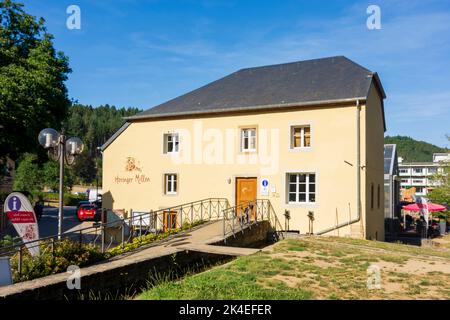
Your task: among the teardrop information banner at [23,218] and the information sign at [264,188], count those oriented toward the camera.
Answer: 2

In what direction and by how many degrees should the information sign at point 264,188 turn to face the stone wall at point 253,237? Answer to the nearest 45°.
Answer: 0° — it already faces it

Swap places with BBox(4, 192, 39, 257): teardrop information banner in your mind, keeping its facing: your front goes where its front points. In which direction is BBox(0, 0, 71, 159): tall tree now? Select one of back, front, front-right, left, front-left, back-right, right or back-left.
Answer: back

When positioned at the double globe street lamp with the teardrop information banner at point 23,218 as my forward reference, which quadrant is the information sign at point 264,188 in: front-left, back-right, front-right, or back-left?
back-left

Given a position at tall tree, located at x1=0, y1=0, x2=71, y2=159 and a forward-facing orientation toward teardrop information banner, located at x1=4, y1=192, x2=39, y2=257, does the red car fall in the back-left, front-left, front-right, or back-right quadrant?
back-left

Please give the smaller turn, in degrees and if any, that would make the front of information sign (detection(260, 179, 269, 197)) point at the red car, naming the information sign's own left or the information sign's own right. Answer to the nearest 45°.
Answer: approximately 135° to the information sign's own right

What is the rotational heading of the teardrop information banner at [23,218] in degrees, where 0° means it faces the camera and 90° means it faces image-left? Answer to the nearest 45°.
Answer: approximately 0°

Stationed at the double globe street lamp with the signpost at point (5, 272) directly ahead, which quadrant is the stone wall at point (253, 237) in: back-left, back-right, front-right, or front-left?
back-left

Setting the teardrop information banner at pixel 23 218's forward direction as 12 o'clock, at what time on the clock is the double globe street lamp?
The double globe street lamp is roughly at 7 o'clock from the teardrop information banner.

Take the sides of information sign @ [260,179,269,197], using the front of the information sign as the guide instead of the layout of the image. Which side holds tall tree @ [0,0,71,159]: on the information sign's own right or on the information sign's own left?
on the information sign's own right
